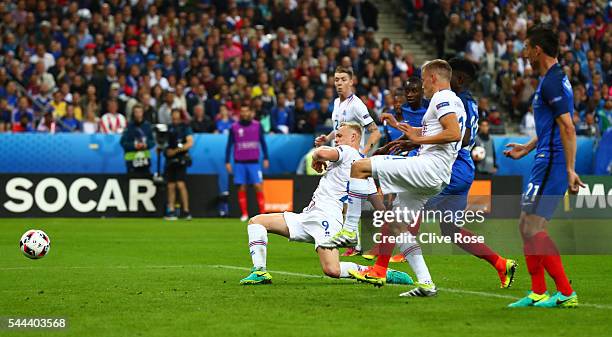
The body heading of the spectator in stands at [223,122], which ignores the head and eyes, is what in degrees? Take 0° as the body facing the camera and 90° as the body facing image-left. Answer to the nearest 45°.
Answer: approximately 0°

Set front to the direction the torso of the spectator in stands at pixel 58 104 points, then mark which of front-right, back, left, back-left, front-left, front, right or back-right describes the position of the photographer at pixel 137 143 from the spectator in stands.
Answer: front-left

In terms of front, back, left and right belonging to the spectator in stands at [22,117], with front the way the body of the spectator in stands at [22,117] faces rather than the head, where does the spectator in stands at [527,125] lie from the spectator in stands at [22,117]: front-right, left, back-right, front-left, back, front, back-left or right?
left

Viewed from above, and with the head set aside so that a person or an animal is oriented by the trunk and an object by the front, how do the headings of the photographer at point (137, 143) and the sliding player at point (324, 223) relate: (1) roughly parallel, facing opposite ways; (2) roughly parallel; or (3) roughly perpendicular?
roughly perpendicular

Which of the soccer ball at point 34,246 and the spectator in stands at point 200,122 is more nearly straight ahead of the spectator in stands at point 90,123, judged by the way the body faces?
the soccer ball

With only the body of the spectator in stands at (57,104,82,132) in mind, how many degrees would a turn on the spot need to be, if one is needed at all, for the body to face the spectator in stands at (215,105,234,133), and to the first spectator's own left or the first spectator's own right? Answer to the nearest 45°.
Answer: approximately 90° to the first spectator's own left

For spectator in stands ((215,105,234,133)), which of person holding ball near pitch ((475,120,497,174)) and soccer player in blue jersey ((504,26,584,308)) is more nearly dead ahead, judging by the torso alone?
the soccer player in blue jersey

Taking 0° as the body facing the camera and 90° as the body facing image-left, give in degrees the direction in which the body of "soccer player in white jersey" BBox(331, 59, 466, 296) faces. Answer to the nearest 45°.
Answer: approximately 90°

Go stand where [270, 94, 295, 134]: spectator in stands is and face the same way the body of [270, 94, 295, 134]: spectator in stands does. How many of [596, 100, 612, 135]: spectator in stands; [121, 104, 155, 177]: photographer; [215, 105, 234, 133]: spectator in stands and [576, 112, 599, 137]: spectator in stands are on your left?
2

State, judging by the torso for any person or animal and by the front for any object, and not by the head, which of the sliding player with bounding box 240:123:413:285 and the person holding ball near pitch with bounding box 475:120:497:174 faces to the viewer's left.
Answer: the sliding player

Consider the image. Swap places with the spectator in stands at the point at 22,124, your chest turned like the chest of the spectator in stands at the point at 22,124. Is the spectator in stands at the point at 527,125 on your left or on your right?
on your left

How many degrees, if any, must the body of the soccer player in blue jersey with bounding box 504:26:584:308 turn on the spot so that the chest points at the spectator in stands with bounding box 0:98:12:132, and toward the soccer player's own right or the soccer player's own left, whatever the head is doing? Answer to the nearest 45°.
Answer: approximately 45° to the soccer player's own right

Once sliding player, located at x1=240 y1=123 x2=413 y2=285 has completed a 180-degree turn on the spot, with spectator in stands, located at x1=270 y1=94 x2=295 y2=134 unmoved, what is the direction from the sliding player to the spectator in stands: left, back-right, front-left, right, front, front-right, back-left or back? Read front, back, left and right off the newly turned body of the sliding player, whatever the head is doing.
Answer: left
